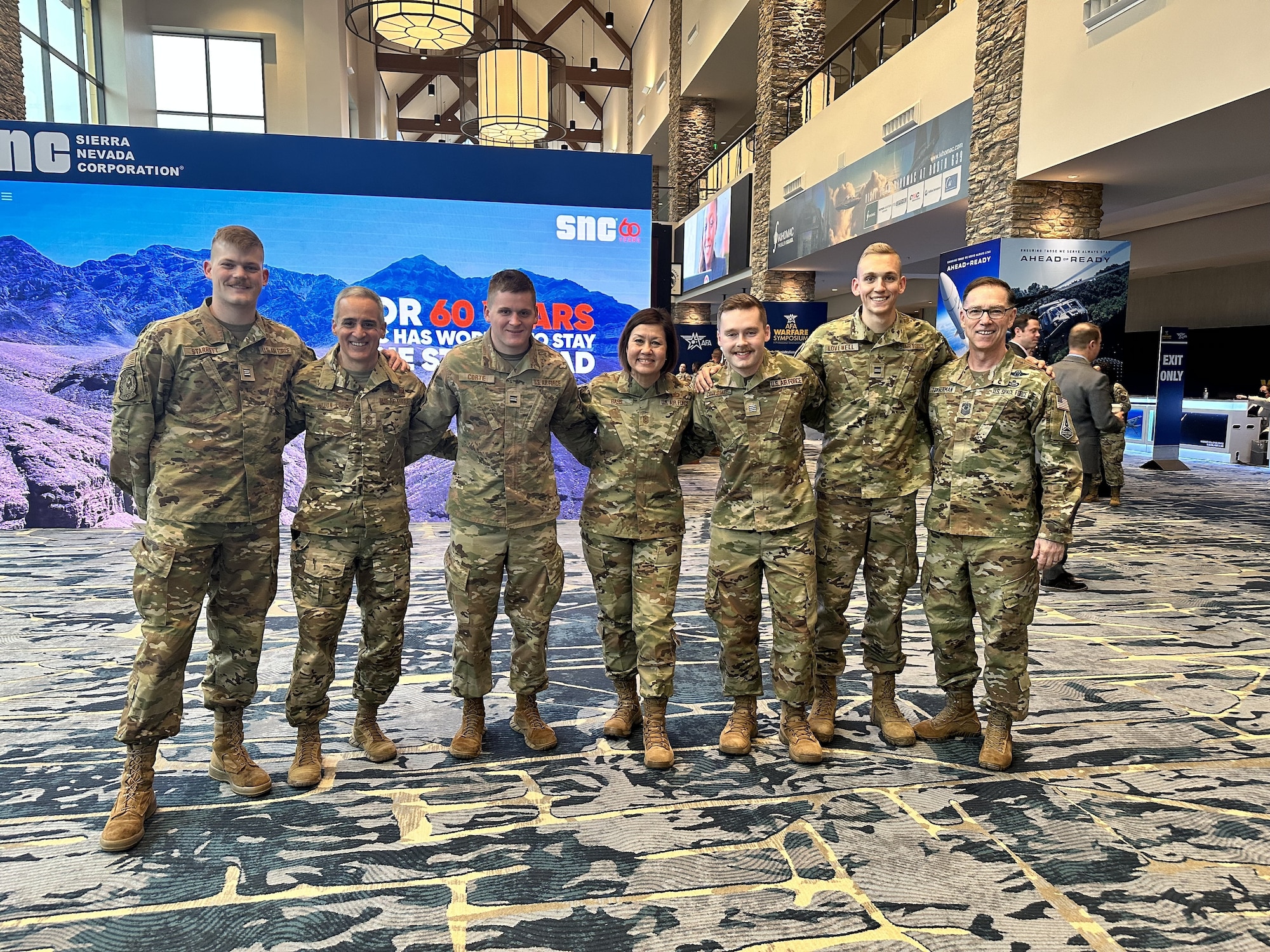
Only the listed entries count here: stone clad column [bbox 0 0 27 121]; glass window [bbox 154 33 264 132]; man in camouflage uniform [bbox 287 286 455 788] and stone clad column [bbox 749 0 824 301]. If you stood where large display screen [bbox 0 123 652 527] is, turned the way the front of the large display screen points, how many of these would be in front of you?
1

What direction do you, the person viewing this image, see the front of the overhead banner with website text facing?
facing the viewer and to the left of the viewer

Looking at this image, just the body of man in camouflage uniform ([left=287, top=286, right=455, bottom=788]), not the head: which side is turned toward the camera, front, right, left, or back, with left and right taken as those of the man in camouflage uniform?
front

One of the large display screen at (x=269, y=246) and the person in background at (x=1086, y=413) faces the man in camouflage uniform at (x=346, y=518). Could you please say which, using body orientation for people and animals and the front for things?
the large display screen

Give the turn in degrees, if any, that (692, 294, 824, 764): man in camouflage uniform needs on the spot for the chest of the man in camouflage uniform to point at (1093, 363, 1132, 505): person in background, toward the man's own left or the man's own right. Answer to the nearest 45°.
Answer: approximately 135° to the man's own left

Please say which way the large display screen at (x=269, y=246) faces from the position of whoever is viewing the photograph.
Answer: facing the viewer

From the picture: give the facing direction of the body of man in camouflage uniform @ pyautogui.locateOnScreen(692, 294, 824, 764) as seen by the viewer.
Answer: toward the camera

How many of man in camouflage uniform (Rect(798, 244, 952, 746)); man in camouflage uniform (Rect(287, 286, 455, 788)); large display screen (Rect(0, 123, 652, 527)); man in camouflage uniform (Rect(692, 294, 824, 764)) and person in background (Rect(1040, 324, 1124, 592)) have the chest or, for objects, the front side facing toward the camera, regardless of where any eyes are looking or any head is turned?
4

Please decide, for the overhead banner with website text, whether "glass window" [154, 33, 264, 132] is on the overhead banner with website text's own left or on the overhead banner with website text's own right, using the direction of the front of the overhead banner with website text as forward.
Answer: on the overhead banner with website text's own right

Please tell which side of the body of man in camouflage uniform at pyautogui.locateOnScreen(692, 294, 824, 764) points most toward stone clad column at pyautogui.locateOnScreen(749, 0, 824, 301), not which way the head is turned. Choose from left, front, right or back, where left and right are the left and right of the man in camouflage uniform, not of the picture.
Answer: back

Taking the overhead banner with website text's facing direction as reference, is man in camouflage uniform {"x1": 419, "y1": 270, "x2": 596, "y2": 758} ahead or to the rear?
ahead

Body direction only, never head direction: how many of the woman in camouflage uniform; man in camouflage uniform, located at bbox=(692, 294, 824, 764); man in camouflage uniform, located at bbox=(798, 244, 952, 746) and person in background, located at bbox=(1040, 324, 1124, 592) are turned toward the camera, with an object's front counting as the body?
3
